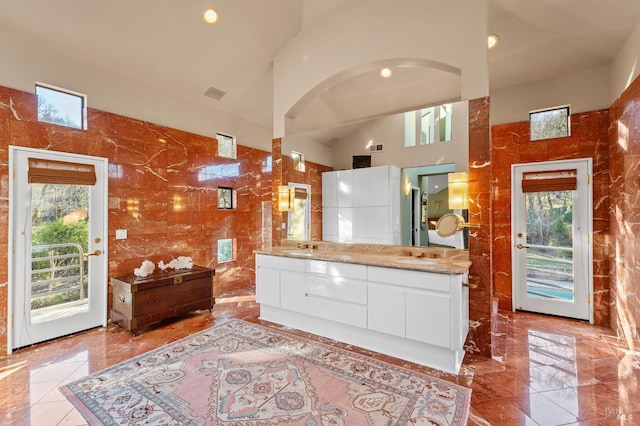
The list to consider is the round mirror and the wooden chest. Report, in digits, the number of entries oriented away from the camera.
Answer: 0

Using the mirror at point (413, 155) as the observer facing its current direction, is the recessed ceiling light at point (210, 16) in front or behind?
in front

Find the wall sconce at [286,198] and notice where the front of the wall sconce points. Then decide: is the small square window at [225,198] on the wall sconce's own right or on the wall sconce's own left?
on the wall sconce's own right

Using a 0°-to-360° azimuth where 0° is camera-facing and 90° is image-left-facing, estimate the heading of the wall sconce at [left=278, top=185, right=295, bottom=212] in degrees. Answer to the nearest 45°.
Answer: approximately 45°

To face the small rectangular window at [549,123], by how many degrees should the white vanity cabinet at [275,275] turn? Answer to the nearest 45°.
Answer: approximately 135° to its left

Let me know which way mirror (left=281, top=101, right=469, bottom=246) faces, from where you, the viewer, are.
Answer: facing the viewer and to the left of the viewer

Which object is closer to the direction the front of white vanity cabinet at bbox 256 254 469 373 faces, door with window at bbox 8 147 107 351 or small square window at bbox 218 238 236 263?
the door with window

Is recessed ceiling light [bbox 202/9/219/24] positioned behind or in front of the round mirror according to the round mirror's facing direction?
in front

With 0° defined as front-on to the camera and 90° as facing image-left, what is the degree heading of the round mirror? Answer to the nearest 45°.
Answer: approximately 45°

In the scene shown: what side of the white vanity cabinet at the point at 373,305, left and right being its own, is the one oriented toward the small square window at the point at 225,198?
right
